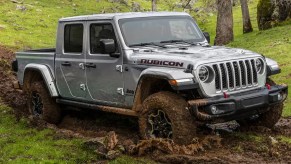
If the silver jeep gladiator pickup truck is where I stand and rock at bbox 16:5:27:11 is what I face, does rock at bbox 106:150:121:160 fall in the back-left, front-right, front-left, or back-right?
back-left

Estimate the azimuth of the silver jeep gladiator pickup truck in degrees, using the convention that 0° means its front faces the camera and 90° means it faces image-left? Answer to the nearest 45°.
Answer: approximately 315°

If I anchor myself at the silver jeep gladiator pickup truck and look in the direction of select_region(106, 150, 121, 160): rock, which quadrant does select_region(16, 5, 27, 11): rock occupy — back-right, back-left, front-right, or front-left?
back-right

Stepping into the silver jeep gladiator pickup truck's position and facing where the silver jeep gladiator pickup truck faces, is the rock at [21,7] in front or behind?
behind

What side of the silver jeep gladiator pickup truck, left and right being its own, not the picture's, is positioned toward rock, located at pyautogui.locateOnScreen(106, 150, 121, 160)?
right
